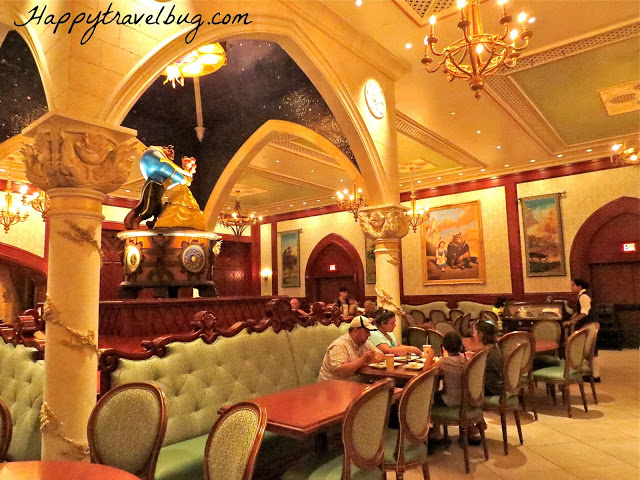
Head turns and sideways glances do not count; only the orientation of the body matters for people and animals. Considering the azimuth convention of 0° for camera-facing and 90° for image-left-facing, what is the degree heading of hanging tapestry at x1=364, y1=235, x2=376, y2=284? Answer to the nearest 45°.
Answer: approximately 0°

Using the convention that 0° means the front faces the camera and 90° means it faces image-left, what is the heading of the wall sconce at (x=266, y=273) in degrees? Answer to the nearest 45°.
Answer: approximately 0°

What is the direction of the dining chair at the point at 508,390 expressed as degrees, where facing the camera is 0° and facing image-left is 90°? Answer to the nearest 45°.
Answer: approximately 135°

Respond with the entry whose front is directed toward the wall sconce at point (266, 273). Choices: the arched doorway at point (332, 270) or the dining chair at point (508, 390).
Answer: the dining chair

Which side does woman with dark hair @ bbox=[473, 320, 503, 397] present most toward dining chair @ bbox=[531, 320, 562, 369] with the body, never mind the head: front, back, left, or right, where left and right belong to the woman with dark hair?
right

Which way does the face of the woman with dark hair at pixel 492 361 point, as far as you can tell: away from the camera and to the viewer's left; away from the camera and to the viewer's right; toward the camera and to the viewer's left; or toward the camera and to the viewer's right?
away from the camera and to the viewer's left

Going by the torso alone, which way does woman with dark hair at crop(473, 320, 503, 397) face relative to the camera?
to the viewer's left

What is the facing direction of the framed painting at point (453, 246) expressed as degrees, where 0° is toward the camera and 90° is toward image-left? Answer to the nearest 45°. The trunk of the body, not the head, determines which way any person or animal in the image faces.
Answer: approximately 45°

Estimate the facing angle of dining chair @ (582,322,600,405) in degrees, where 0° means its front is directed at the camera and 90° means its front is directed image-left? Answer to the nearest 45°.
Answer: approximately 90°

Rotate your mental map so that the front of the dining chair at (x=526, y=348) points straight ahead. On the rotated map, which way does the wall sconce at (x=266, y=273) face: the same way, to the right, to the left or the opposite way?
the opposite way

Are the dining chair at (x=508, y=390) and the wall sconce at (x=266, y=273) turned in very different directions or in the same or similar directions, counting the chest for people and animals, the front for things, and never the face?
very different directions
